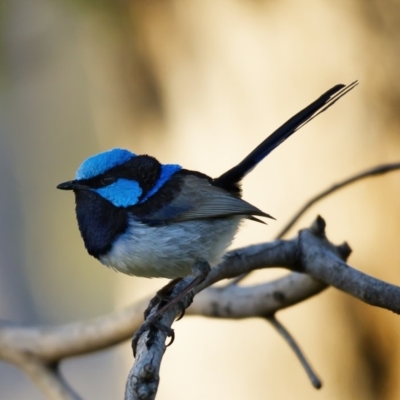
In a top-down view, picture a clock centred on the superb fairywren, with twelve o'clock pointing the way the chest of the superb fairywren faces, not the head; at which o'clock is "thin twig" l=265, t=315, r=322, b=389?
The thin twig is roughly at 5 o'clock from the superb fairywren.

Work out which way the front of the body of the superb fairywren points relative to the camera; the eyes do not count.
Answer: to the viewer's left
